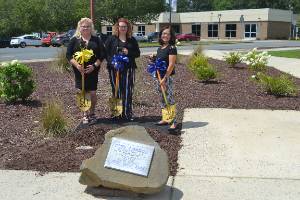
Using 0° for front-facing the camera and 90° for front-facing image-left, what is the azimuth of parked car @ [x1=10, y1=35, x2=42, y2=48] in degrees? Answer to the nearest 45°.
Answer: approximately 45°

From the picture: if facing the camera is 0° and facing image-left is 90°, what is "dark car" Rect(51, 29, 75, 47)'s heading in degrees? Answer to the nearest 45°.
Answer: approximately 45°

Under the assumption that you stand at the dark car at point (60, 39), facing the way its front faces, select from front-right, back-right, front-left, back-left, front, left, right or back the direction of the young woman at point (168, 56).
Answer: front-left

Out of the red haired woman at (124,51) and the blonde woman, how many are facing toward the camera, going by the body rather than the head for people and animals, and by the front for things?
2

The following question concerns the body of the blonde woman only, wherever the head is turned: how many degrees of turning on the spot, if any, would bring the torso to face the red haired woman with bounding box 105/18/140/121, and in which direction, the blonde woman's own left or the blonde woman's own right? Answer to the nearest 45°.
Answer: approximately 90° to the blonde woman's own left

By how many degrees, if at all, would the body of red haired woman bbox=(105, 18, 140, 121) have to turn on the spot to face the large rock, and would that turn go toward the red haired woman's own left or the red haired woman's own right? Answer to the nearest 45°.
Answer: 0° — they already face it

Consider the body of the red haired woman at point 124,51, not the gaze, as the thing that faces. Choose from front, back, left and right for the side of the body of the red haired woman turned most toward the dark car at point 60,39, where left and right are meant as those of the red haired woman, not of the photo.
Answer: back

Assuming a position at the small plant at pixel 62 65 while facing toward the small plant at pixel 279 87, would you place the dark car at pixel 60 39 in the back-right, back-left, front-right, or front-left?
back-left

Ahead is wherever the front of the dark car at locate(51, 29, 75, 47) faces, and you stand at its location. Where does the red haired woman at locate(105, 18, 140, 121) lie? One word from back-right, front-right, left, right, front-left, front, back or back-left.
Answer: front-left
